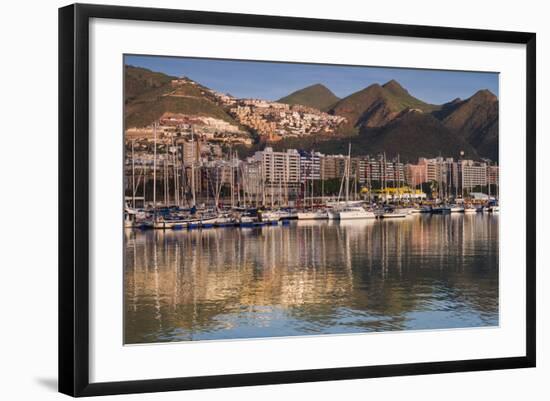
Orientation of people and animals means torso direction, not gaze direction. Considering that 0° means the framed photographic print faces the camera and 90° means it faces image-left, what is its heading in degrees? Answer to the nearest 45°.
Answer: approximately 315°
